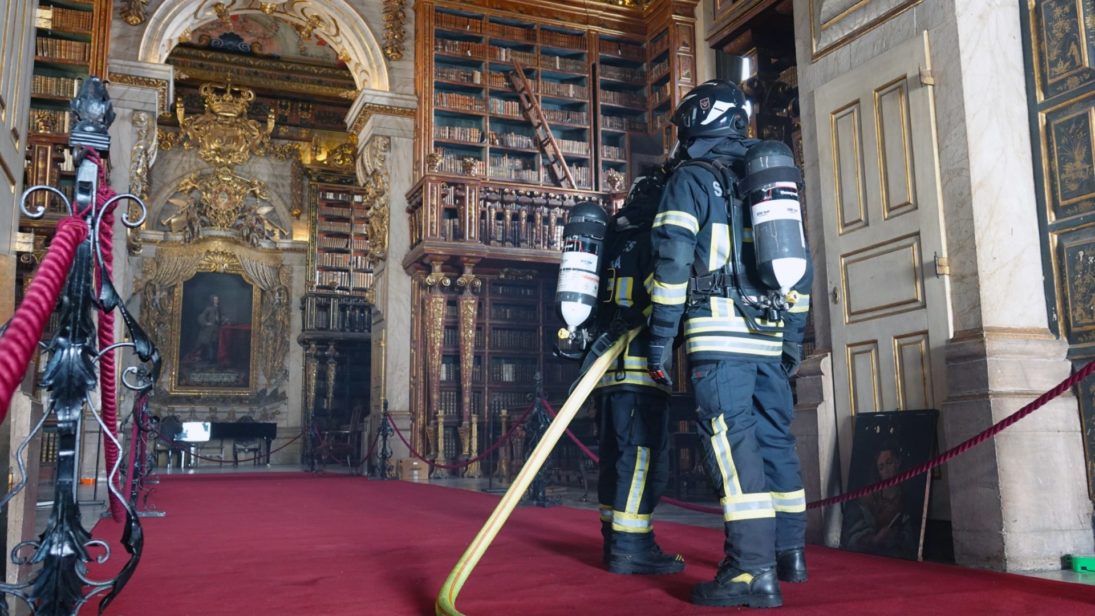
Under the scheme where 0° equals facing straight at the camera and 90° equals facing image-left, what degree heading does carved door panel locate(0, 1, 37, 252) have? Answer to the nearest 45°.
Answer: approximately 315°

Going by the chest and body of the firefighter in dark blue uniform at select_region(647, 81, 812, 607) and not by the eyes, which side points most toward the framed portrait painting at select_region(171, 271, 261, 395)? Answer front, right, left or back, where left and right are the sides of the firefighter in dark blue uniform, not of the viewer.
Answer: front

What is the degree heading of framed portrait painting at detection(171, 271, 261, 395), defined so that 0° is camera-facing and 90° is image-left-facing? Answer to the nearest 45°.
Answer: approximately 0°

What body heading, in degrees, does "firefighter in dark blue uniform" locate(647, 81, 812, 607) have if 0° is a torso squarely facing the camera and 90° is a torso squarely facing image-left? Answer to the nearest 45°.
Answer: approximately 135°

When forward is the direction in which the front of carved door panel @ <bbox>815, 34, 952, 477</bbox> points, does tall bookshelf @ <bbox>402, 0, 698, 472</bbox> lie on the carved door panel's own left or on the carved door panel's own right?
on the carved door panel's own right

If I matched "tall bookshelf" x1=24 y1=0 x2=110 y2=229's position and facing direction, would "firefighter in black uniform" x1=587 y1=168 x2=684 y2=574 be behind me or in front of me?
in front

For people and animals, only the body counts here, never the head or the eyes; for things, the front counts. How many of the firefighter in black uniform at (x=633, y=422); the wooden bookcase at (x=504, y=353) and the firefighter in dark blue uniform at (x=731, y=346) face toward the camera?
1

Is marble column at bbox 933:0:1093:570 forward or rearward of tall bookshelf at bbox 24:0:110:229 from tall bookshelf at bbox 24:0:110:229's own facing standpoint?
forward

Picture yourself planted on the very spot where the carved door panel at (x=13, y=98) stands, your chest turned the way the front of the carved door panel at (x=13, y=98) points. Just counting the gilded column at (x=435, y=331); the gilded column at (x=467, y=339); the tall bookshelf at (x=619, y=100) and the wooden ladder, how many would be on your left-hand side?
4

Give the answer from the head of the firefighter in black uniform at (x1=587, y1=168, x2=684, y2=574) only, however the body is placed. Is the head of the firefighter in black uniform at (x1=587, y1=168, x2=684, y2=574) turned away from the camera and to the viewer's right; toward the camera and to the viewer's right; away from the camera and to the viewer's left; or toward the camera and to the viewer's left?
away from the camera and to the viewer's right

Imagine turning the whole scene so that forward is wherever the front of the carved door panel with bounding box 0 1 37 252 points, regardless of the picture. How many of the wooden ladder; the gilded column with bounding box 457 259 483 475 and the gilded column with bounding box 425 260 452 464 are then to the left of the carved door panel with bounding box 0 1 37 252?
3
